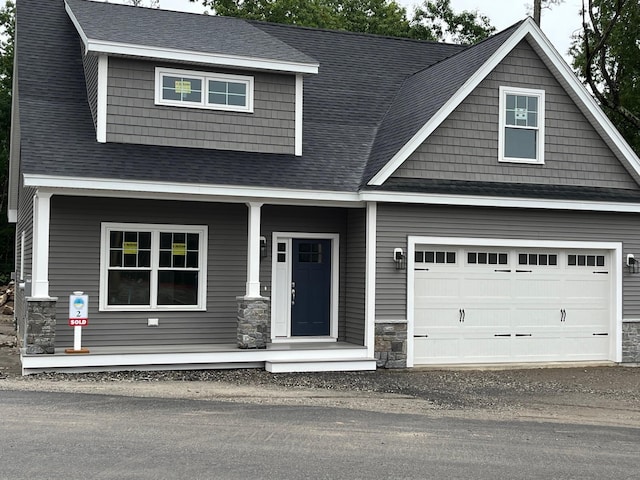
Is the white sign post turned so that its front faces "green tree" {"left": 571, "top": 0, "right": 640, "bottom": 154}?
no

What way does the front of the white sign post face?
toward the camera
